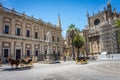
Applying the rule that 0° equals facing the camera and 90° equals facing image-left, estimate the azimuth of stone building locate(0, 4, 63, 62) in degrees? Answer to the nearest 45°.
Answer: approximately 315°
